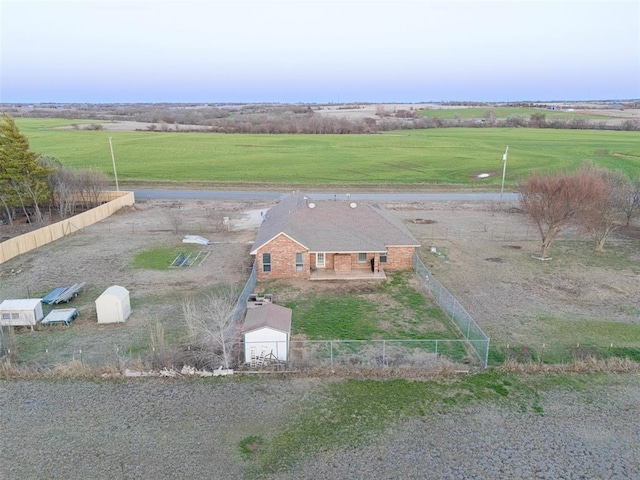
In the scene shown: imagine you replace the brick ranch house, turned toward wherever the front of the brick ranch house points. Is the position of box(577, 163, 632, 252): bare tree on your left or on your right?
on your right

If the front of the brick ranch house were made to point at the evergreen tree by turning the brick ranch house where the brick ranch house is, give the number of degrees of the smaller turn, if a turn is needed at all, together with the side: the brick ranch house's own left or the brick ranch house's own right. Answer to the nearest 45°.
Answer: approximately 45° to the brick ranch house's own left

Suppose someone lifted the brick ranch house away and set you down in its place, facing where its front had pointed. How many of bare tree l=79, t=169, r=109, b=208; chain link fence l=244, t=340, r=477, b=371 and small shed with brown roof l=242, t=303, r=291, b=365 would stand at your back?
2

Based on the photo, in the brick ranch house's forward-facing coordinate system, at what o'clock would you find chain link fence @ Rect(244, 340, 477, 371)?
The chain link fence is roughly at 6 o'clock from the brick ranch house.

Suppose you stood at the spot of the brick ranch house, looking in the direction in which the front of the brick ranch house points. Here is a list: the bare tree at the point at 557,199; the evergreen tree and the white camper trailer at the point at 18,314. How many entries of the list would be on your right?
1

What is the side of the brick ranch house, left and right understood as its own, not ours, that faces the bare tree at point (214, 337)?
back

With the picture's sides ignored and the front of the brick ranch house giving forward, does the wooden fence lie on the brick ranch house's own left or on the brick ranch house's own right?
on the brick ranch house's own left

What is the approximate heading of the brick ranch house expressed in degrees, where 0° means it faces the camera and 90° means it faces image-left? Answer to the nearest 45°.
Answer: approximately 180°

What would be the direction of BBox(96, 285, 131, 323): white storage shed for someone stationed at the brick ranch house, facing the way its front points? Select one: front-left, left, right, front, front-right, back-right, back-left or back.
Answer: back-left

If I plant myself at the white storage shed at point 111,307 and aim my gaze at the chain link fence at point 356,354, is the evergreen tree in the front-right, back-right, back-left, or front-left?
back-left

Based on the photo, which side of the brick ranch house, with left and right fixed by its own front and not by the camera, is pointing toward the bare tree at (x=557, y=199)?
right
